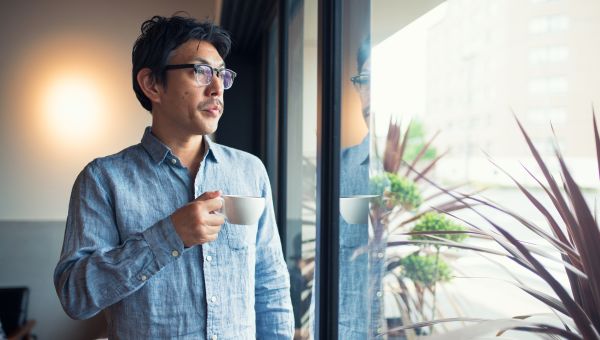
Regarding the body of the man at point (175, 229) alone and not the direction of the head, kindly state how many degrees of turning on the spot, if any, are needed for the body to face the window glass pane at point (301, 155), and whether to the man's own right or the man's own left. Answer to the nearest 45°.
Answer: approximately 90° to the man's own left

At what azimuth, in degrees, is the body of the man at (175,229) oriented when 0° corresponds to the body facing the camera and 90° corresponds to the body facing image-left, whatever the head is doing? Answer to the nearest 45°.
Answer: approximately 315°
